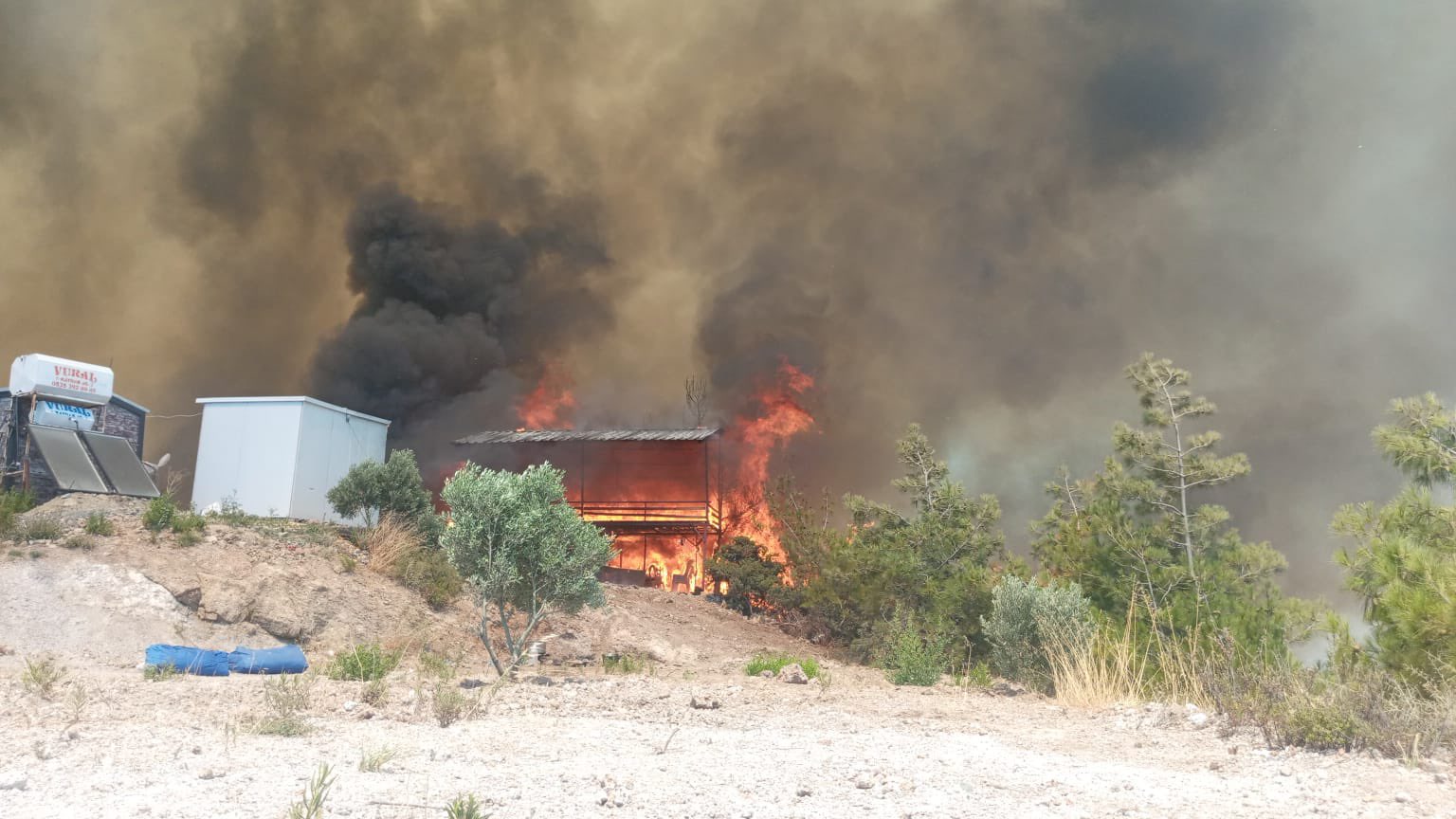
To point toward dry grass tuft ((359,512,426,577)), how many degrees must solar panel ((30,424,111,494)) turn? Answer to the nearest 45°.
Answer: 0° — it already faces it

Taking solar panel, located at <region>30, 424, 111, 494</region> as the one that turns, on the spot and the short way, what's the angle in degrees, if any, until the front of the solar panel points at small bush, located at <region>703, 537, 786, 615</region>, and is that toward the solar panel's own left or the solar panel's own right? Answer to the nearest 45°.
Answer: approximately 45° to the solar panel's own left

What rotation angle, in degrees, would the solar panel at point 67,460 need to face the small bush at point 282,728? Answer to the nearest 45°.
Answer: approximately 45° to its right

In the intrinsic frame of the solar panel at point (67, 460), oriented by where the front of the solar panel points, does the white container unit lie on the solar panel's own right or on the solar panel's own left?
on the solar panel's own left

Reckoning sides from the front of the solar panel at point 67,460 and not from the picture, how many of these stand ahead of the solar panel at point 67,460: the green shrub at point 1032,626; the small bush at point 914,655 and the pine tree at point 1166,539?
3

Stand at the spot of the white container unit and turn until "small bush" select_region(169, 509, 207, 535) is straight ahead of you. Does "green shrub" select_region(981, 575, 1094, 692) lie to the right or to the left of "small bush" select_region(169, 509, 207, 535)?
left

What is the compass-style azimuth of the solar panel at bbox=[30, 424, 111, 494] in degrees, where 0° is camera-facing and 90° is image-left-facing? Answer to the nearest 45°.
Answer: approximately 315°

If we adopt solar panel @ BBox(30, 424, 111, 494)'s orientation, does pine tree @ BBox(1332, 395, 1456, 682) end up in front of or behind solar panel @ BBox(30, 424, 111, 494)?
in front

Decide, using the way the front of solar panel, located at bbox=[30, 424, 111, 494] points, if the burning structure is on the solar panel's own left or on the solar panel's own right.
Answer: on the solar panel's own left

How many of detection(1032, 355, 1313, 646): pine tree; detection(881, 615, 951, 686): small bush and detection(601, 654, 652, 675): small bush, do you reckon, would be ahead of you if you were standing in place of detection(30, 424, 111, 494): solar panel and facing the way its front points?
3
